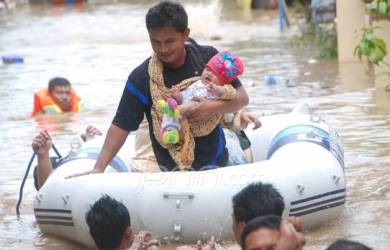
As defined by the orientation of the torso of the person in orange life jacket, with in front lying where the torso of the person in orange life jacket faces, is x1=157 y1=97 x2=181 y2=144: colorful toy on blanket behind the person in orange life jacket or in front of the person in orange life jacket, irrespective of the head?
in front

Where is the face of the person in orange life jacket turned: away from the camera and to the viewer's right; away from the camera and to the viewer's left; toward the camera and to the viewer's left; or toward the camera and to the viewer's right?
toward the camera and to the viewer's right

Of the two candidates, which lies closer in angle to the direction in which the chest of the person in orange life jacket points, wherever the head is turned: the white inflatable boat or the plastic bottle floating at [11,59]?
the white inflatable boat

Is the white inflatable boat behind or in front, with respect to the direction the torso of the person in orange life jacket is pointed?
in front

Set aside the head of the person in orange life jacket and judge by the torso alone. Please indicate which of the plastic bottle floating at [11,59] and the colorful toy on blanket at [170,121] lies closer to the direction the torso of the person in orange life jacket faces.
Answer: the colorful toy on blanket

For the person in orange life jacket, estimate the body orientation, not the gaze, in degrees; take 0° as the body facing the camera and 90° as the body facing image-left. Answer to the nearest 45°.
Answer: approximately 315°
